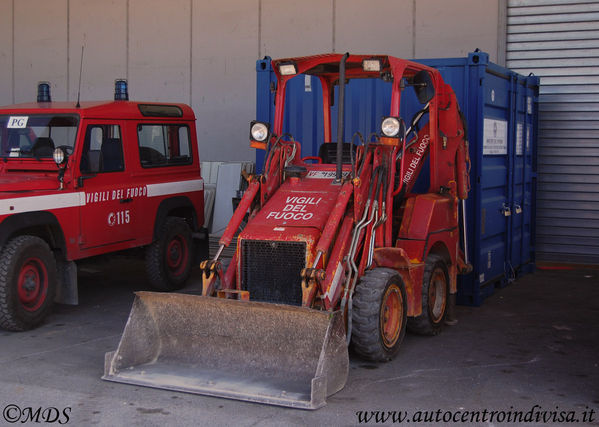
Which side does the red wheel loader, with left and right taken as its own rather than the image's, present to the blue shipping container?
back

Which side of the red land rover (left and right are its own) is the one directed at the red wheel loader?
left

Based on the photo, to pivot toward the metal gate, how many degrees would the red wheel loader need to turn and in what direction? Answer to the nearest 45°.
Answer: approximately 180°

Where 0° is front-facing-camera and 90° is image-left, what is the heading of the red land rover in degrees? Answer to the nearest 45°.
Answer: approximately 45°

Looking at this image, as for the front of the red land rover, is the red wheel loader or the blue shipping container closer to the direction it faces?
the red wheel loader

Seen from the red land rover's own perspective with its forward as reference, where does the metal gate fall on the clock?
The metal gate is roughly at 7 o'clock from the red land rover.

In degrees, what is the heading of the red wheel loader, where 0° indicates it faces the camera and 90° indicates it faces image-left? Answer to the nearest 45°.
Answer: approximately 45°

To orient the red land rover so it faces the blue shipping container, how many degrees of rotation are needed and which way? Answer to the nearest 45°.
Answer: approximately 135° to its left
